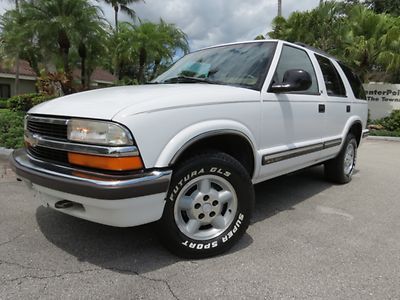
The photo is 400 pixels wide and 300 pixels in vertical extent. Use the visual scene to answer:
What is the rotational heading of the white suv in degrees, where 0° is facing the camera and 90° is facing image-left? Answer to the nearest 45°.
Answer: approximately 45°

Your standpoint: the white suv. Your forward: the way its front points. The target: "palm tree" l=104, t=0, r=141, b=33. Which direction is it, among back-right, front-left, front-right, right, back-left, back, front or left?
back-right

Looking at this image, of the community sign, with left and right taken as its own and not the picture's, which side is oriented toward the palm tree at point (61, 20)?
right

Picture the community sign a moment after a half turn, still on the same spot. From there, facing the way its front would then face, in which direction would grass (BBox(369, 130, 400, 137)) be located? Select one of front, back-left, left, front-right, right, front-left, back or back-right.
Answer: back

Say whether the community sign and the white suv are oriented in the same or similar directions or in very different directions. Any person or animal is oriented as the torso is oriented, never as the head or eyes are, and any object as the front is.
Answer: same or similar directions

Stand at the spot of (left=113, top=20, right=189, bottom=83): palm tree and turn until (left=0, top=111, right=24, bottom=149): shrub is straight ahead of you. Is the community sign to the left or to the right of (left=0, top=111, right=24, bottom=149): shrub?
left

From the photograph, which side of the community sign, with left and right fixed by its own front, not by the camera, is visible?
front

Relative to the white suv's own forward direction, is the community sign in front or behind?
behind

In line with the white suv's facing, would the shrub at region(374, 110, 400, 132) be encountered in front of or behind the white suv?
behind

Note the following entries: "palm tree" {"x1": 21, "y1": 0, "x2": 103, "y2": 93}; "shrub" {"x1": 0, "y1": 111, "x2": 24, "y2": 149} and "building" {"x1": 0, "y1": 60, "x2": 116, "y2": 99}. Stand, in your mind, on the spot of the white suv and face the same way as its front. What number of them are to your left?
0

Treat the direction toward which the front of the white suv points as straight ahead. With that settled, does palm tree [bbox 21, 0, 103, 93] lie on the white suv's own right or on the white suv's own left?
on the white suv's own right

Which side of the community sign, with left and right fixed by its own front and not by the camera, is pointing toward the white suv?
front

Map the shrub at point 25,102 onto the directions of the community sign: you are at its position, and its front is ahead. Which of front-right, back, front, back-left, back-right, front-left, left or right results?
front-right

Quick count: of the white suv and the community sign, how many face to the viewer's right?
0
